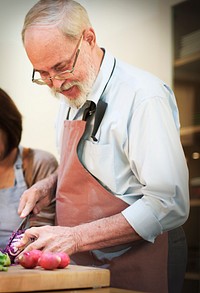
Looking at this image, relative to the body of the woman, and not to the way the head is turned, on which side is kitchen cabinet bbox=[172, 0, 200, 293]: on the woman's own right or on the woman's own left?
on the woman's own left
